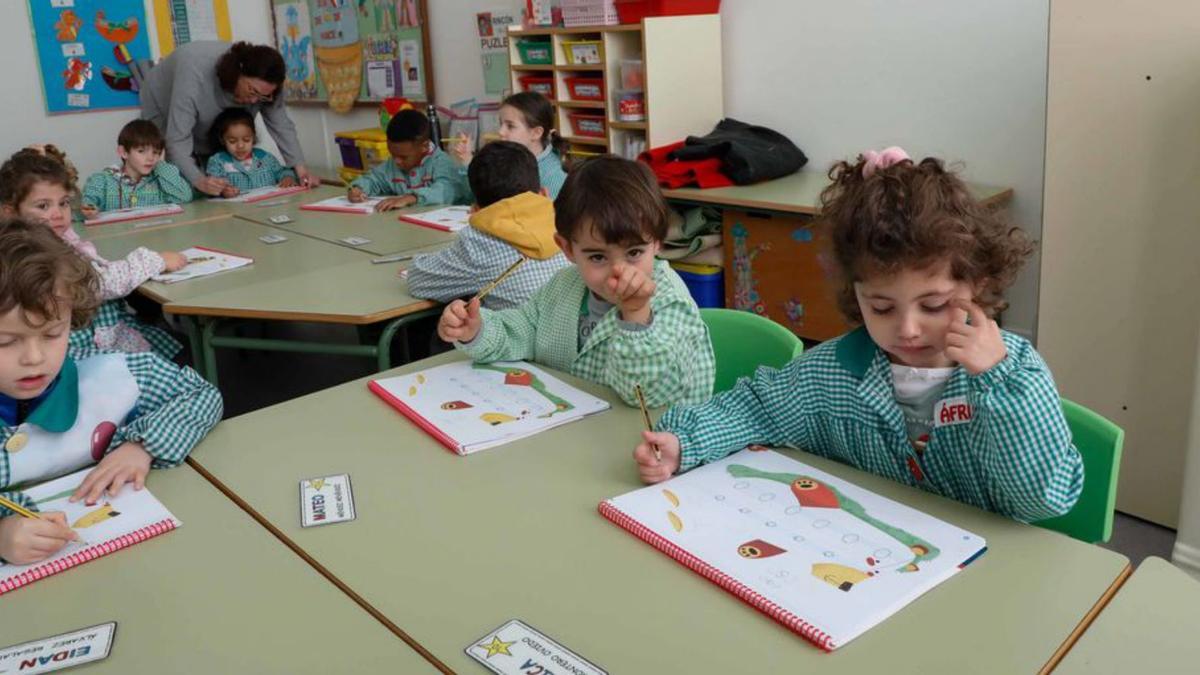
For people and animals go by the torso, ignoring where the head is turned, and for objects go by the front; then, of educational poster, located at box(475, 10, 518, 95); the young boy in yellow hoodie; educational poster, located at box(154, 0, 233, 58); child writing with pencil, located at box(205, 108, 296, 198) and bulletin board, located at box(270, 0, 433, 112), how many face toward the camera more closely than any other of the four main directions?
4

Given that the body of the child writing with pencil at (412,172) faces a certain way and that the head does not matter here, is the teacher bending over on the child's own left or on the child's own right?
on the child's own right

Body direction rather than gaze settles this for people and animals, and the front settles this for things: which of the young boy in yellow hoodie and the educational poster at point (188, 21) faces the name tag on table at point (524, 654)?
the educational poster

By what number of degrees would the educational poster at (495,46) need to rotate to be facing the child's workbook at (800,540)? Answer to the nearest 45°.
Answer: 0° — it already faces it

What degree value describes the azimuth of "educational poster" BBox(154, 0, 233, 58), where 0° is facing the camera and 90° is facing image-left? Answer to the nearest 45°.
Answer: approximately 0°

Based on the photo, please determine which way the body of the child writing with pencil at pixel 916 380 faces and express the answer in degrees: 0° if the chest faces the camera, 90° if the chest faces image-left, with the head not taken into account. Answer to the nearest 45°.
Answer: approximately 45°

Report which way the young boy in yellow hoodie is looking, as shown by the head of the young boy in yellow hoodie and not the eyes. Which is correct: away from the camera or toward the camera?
away from the camera
